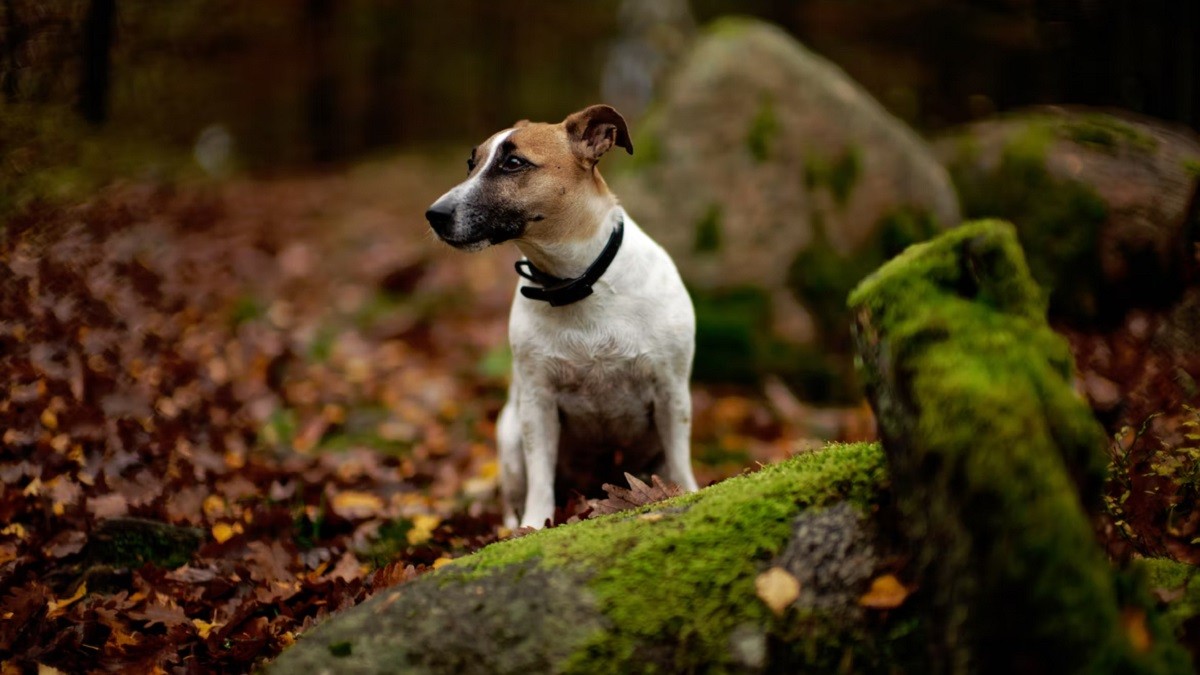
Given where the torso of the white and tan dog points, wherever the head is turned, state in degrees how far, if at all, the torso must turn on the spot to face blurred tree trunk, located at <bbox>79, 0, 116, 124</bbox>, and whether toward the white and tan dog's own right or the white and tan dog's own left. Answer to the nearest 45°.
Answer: approximately 135° to the white and tan dog's own right

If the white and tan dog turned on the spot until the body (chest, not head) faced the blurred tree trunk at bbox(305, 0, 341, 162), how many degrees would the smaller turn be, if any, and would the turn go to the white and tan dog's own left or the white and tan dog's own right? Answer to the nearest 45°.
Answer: approximately 180°

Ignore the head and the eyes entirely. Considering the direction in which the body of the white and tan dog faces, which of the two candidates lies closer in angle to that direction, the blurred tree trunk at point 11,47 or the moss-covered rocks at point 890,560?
the moss-covered rocks

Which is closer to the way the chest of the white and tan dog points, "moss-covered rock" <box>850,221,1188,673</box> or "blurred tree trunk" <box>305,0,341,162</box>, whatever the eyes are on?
the moss-covered rock

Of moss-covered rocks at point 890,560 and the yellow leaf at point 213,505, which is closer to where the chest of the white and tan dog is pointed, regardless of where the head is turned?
the moss-covered rocks

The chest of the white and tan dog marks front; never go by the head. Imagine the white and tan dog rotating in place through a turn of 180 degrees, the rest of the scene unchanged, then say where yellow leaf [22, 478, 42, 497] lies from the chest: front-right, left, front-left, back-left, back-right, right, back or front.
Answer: left

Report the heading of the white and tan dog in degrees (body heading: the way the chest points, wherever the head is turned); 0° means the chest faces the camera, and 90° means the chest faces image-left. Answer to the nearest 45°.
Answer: approximately 0°

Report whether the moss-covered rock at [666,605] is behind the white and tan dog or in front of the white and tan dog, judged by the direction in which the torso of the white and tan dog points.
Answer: in front

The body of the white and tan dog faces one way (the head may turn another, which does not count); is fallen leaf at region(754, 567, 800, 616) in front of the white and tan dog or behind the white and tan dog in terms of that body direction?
in front
